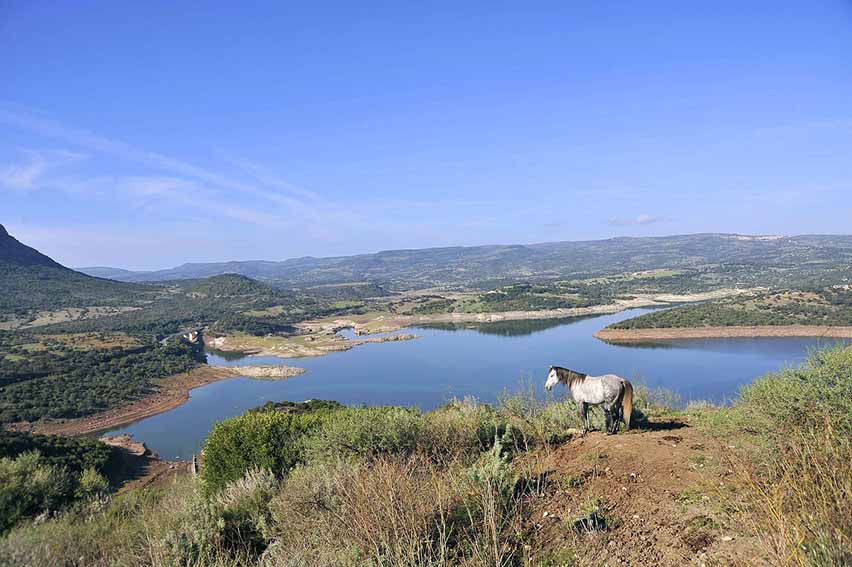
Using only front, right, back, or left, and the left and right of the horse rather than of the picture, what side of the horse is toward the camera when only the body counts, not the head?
left

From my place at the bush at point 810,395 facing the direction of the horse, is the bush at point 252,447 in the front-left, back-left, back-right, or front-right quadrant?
front-left

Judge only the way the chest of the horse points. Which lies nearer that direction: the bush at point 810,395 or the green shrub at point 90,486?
the green shrub

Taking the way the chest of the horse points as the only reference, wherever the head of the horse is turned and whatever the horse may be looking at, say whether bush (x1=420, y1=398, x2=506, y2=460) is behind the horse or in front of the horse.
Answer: in front

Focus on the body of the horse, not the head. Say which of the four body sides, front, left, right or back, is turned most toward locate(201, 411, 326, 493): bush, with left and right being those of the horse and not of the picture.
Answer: front

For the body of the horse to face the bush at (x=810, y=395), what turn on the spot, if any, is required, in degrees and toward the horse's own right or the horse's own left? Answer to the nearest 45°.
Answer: approximately 135° to the horse's own left

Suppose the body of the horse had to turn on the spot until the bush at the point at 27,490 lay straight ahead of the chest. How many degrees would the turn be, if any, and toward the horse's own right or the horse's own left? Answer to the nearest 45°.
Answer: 0° — it already faces it

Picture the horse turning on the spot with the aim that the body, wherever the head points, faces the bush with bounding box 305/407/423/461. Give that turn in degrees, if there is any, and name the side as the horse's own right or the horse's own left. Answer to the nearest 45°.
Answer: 0° — it already faces it
